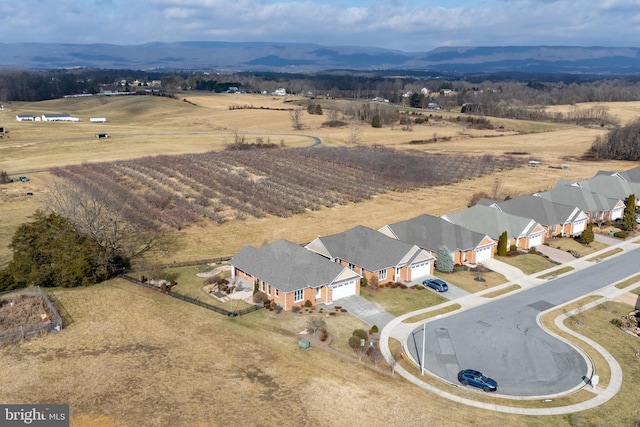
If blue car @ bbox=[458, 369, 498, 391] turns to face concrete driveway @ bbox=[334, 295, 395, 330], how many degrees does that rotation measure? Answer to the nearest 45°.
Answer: approximately 180°

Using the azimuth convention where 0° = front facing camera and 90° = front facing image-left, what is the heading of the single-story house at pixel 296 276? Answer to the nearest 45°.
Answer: approximately 315°

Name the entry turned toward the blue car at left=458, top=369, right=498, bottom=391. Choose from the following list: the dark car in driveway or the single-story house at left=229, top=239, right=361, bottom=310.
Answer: the single-story house

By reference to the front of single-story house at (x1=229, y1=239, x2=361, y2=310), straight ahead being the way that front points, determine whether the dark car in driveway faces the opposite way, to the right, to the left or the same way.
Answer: the opposite way

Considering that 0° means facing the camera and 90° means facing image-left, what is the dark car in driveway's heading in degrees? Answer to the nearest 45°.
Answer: approximately 135°

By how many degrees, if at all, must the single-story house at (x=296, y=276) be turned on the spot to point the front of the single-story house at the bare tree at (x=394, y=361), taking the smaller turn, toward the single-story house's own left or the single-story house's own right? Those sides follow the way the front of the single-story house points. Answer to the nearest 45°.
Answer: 0° — it already faces it

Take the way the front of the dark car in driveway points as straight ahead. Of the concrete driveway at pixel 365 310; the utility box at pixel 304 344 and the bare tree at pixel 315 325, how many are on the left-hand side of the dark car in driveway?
3

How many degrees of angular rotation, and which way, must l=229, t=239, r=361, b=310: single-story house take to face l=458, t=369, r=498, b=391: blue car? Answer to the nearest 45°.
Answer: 0° — it already faces it

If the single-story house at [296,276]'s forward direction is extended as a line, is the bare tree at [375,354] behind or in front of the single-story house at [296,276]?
in front

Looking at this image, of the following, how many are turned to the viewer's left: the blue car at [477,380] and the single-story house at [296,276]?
0

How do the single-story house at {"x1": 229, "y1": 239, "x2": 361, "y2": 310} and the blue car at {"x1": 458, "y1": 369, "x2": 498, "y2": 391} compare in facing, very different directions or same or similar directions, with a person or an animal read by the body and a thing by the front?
same or similar directions

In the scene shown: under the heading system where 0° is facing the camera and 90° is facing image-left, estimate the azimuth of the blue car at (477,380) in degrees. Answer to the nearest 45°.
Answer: approximately 315°

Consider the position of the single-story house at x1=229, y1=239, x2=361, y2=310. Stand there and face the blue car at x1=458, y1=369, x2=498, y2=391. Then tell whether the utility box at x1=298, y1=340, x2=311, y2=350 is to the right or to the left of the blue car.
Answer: right
